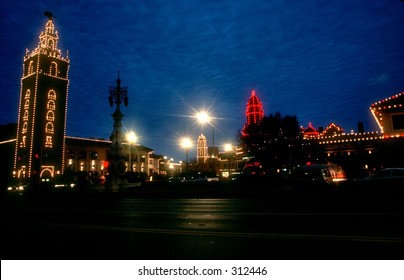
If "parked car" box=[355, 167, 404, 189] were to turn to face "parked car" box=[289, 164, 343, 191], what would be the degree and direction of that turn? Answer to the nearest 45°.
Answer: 0° — it already faces it

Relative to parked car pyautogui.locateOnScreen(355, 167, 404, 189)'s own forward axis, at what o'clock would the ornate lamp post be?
The ornate lamp post is roughly at 12 o'clock from the parked car.

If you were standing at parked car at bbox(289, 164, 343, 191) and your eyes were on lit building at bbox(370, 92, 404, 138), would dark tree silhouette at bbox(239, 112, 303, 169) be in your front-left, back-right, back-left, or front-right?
front-left

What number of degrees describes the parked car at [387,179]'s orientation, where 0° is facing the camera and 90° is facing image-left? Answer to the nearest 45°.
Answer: approximately 90°

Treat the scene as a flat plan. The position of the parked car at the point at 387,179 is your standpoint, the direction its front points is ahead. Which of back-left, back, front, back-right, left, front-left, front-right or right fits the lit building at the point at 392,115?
right

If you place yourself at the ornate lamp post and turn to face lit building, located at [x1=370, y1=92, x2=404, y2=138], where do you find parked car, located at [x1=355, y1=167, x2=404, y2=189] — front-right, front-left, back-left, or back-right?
front-right

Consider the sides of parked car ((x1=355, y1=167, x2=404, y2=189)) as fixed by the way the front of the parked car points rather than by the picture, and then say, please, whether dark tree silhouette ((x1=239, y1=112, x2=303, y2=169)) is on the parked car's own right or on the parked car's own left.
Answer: on the parked car's own right

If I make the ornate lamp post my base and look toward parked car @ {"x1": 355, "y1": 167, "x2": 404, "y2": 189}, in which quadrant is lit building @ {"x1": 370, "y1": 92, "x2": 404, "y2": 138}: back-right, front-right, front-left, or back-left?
front-left

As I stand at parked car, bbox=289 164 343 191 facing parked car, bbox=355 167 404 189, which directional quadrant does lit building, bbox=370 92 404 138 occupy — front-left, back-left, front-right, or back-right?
front-left

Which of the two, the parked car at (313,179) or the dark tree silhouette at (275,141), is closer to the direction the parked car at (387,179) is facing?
the parked car

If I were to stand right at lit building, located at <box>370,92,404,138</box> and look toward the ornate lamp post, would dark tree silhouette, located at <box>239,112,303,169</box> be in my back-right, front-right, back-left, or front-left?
front-right

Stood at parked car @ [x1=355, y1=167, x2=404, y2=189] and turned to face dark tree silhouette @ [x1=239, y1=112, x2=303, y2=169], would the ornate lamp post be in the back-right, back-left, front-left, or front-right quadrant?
front-left

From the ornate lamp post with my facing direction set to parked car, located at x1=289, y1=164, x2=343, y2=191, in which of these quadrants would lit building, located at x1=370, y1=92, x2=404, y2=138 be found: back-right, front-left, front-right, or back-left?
front-left
